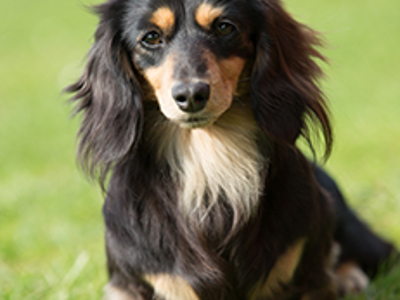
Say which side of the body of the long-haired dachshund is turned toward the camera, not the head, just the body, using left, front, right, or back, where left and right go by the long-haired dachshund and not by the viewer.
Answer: front
